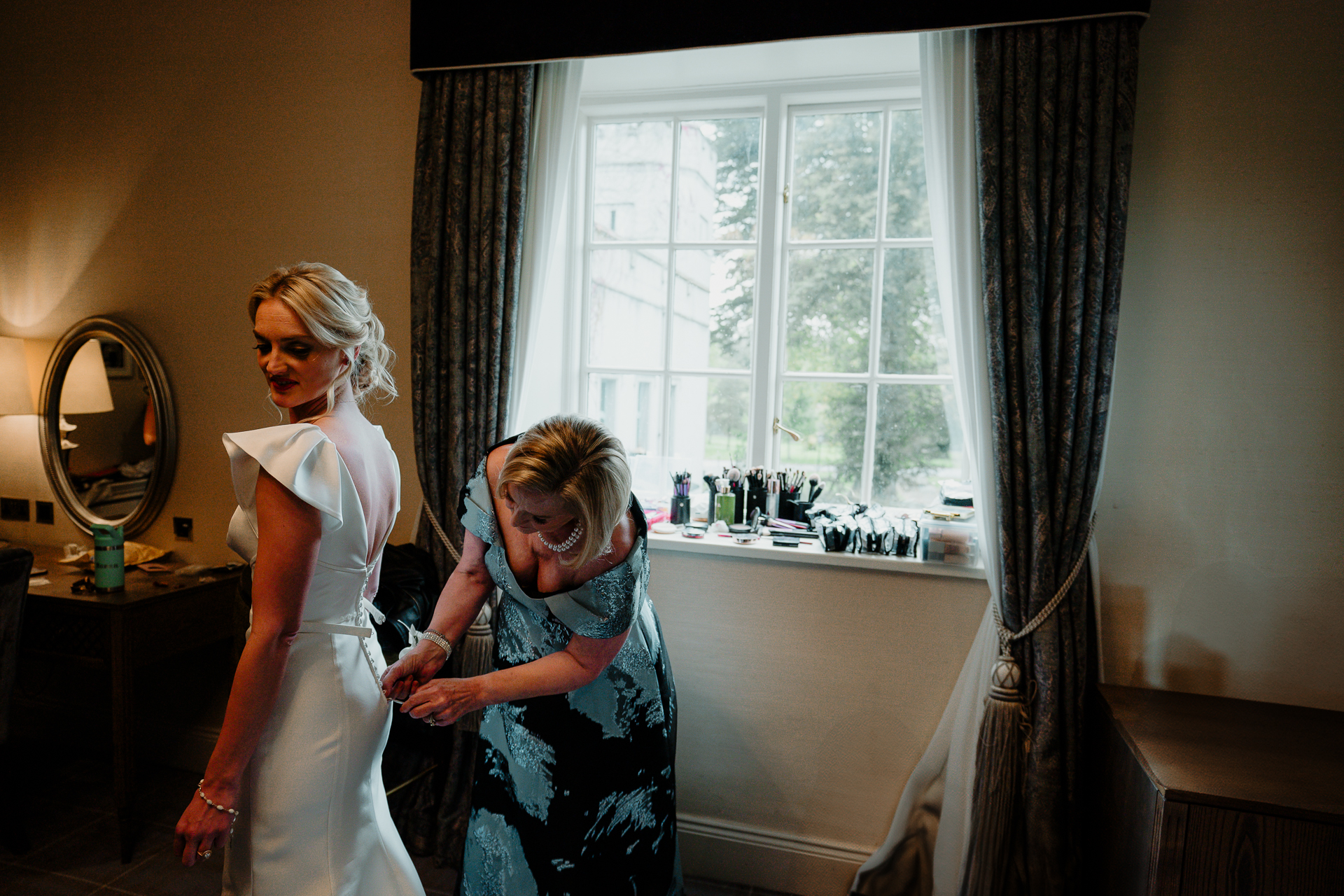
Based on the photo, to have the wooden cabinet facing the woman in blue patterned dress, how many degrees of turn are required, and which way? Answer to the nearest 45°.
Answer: approximately 45° to its right

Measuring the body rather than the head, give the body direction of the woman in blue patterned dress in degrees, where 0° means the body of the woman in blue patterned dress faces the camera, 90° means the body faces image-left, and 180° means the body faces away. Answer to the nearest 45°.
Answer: approximately 45°

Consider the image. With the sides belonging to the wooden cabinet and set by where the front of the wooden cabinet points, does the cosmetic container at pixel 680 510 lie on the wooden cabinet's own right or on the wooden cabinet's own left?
on the wooden cabinet's own right

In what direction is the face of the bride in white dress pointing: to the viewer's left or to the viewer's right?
to the viewer's left

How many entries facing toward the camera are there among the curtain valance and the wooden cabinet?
2

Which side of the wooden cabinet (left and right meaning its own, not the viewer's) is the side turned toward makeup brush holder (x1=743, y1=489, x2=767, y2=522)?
right

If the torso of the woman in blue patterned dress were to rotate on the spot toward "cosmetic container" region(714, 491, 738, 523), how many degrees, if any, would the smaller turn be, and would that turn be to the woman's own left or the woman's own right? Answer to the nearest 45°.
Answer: approximately 180°

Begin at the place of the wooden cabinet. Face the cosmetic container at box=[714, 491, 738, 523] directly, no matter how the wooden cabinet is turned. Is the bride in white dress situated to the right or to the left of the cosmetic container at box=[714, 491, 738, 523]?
left

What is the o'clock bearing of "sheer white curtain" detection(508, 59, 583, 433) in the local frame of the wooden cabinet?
The sheer white curtain is roughly at 3 o'clock from the wooden cabinet.

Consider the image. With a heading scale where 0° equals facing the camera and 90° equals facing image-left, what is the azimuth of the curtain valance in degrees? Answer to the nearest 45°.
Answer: approximately 0°

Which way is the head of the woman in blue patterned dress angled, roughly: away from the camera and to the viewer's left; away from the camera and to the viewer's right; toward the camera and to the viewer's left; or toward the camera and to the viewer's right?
toward the camera and to the viewer's left
